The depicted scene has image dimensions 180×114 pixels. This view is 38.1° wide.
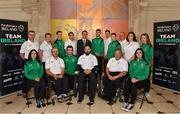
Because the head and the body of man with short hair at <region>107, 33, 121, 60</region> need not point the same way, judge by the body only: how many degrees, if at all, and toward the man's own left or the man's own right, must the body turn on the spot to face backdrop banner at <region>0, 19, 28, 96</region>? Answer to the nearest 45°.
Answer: approximately 45° to the man's own right

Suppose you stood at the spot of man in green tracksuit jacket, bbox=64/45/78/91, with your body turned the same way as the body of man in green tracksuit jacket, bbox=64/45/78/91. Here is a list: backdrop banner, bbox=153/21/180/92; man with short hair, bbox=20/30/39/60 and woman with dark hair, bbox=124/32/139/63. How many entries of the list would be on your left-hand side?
2

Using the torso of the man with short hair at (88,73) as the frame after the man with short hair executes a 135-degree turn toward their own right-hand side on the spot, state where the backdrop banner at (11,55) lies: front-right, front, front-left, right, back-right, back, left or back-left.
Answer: front-left

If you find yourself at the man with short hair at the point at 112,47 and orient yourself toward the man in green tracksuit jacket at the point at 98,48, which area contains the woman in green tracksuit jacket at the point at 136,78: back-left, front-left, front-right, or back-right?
back-left

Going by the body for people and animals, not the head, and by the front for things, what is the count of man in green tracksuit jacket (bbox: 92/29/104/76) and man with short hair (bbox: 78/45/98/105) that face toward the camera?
2

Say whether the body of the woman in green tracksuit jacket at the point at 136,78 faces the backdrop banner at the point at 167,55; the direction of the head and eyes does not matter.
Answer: no

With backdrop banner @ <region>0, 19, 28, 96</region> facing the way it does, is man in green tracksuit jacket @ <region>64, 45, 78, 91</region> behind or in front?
in front

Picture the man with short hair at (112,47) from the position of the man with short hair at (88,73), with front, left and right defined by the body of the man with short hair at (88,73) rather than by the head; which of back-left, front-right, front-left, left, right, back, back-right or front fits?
back-left

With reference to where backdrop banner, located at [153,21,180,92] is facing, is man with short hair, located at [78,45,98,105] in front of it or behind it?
in front

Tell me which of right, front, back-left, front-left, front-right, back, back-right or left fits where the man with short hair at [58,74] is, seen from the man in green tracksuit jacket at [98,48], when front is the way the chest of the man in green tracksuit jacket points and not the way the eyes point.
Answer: front-right

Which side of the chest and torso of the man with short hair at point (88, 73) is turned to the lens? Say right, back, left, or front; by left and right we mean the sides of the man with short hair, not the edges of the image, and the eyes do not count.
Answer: front

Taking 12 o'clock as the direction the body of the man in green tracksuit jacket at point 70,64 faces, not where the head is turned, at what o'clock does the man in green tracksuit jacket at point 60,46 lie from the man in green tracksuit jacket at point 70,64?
the man in green tracksuit jacket at point 60,46 is roughly at 5 o'clock from the man in green tracksuit jacket at point 70,64.

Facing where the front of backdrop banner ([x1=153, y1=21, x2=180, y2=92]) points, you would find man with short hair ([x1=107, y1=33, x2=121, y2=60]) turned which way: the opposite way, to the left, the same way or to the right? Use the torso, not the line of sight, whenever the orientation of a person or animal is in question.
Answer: the same way

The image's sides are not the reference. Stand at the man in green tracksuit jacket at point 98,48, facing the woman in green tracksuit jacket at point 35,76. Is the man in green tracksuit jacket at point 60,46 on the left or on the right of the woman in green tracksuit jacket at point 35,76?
right

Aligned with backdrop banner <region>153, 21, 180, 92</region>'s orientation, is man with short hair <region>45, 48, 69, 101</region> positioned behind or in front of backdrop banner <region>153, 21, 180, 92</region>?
in front

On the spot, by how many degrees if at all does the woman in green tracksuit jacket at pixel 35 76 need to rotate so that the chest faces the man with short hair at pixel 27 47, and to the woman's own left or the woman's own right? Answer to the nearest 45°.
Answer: approximately 135° to the woman's own left

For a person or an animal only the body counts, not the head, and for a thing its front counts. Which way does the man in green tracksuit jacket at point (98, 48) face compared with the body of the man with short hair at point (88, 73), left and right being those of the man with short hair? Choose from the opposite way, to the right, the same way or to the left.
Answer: the same way

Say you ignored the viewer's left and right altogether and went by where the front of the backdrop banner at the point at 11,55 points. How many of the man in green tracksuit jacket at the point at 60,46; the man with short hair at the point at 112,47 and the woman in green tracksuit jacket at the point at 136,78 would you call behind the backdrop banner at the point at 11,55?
0
